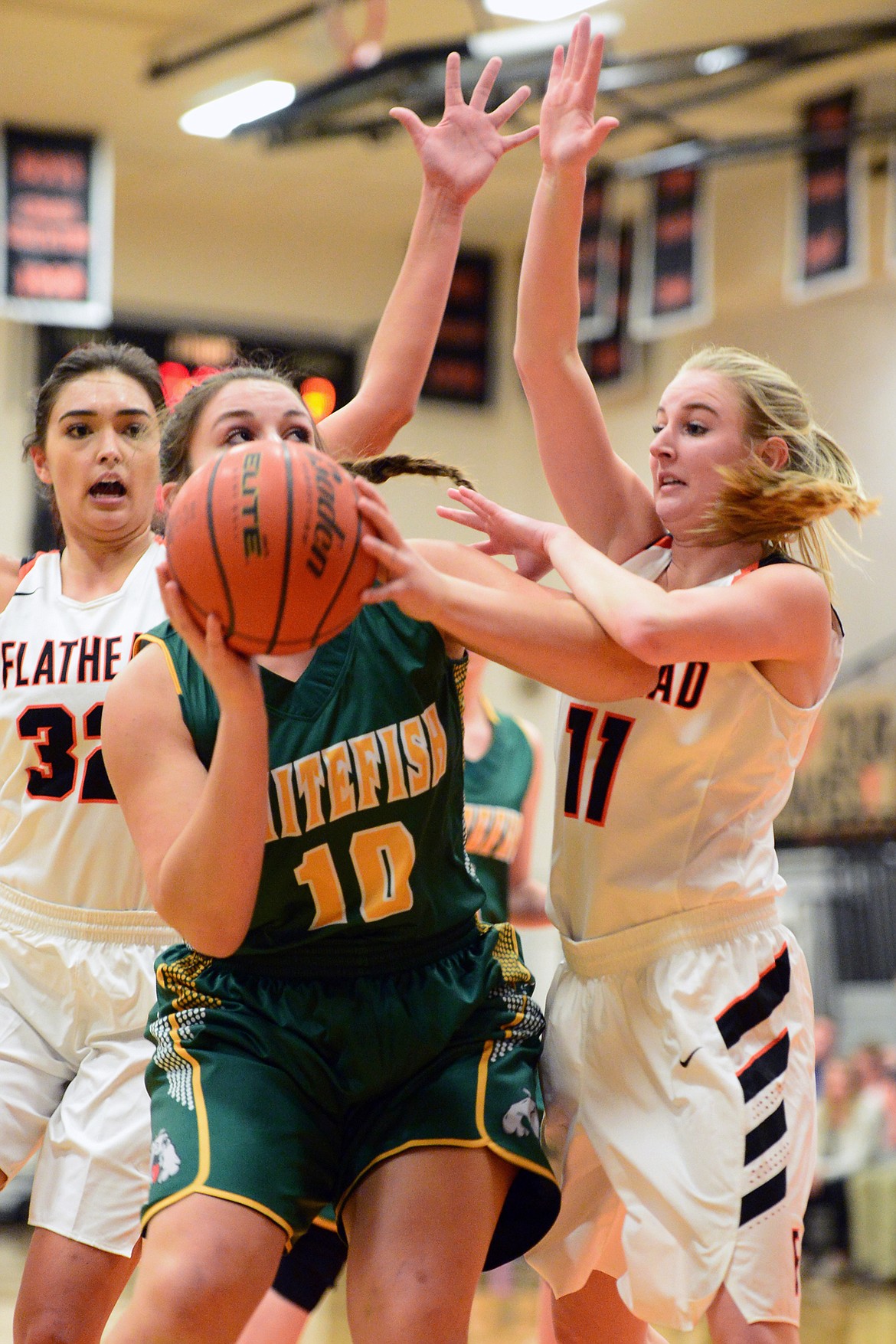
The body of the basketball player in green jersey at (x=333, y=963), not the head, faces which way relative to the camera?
toward the camera

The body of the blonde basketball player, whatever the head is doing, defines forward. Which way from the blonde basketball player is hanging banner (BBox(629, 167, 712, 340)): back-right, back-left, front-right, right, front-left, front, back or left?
back-right

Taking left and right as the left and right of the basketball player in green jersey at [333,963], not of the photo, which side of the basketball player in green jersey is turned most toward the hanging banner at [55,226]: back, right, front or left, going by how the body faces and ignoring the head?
back

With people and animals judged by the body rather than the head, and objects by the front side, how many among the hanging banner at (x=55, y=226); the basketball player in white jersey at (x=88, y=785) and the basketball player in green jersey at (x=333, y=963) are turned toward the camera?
3

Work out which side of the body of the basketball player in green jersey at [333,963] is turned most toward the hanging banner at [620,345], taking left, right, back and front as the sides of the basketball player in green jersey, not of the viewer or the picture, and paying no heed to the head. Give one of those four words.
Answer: back

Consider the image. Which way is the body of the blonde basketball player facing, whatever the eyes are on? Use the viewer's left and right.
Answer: facing the viewer and to the left of the viewer

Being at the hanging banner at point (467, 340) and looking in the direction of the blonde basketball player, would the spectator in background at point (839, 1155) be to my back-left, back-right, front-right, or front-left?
front-left

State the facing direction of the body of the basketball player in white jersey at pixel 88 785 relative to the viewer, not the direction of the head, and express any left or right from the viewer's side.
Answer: facing the viewer

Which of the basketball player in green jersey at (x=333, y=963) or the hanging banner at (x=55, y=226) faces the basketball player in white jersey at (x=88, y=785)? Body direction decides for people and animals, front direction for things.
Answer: the hanging banner

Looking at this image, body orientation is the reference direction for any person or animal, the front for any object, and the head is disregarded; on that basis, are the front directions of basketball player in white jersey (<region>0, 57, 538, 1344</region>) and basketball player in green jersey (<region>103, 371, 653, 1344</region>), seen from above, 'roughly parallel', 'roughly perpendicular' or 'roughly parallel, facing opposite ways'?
roughly parallel

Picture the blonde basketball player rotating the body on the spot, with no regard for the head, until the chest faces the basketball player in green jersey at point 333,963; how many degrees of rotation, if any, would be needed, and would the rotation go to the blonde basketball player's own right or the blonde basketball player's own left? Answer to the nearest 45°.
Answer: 0° — they already face them

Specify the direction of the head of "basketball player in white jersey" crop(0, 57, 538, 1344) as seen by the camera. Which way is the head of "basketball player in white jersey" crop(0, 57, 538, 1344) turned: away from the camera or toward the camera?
toward the camera

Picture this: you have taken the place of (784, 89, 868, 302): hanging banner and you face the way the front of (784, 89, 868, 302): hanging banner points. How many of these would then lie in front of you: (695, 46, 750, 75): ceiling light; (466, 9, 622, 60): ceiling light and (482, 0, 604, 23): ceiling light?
3

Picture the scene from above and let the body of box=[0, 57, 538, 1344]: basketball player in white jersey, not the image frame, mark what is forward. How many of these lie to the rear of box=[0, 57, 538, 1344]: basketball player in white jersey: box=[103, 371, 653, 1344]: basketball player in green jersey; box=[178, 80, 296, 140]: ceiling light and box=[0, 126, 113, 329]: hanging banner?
2
